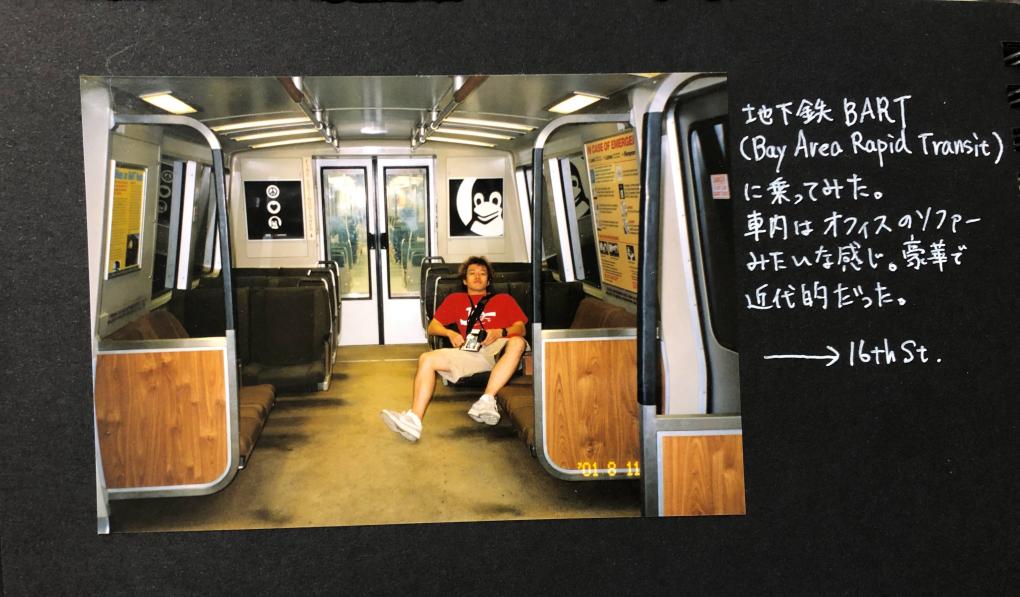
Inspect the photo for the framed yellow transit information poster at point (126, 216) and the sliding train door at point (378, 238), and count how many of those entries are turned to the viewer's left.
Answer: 0

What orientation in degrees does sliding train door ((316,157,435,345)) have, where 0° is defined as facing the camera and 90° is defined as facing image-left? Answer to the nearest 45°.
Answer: approximately 0°

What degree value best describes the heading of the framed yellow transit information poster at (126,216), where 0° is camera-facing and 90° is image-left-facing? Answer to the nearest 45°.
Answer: approximately 315°

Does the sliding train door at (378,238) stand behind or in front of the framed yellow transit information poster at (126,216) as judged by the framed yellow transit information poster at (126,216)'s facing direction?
in front
